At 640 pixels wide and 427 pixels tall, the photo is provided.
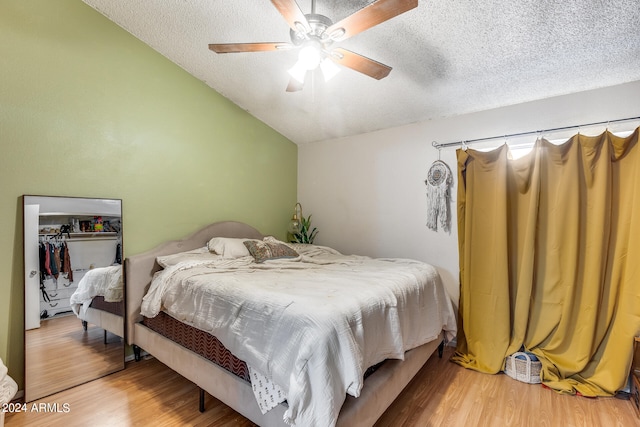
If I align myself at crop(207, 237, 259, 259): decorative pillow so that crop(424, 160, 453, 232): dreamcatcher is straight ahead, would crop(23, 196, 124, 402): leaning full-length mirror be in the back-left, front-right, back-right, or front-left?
back-right

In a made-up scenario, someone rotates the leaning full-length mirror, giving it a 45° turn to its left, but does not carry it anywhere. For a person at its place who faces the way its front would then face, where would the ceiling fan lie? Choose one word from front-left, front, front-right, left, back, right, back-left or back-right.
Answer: front-right

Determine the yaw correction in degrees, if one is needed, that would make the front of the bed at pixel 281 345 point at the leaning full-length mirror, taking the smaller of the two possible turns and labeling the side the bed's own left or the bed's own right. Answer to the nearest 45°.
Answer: approximately 135° to the bed's own right

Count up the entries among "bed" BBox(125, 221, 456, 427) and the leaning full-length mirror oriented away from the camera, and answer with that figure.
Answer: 0

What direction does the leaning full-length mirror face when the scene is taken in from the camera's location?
facing the viewer and to the right of the viewer

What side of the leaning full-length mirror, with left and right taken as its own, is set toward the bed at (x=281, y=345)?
front

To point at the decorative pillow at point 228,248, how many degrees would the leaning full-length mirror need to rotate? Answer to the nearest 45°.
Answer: approximately 45° to its left

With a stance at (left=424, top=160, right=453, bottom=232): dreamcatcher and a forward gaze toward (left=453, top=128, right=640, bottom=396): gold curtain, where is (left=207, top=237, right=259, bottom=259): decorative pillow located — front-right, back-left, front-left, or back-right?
back-right
